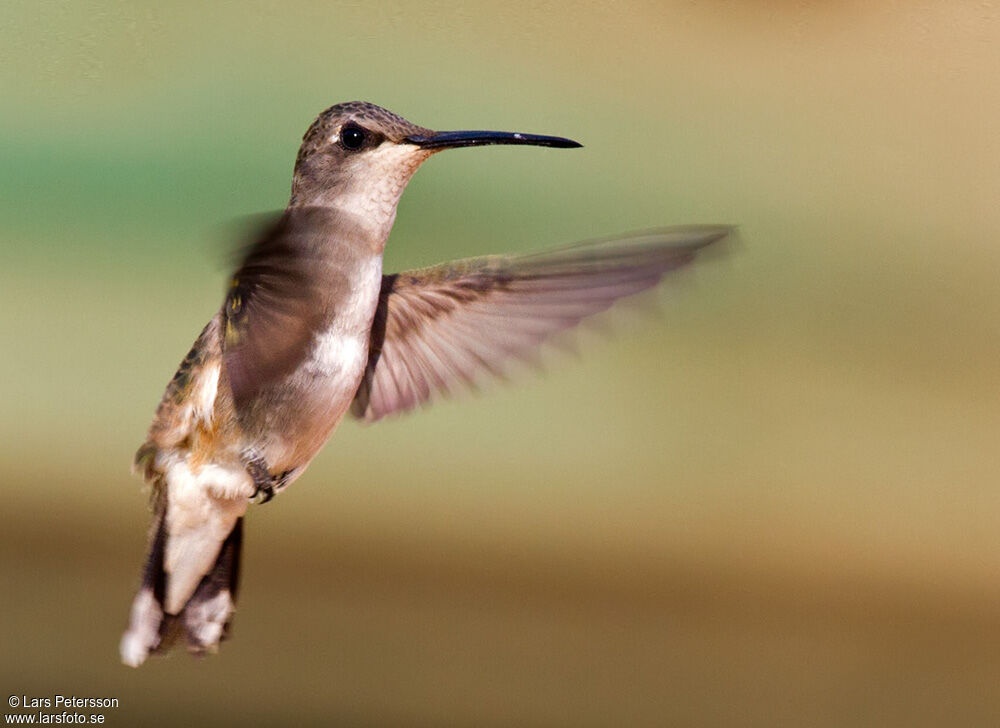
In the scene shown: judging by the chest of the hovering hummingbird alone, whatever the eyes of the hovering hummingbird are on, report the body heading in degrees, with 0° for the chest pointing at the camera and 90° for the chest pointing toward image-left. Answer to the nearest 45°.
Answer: approximately 270°
